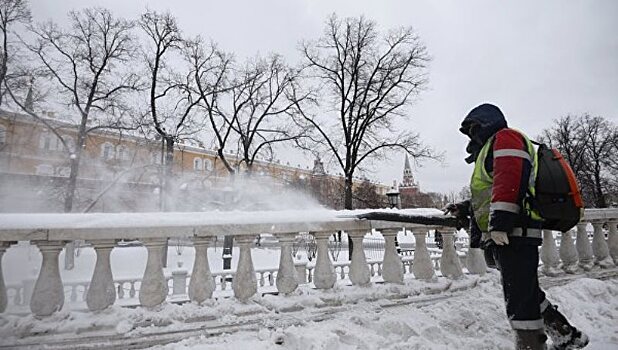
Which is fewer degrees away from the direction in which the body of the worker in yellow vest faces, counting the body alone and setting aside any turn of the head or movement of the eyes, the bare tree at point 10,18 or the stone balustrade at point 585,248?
the bare tree

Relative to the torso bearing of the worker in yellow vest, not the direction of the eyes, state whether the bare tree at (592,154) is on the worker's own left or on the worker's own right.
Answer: on the worker's own right

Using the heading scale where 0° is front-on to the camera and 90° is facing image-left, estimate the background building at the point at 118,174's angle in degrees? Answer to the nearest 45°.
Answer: approximately 315°

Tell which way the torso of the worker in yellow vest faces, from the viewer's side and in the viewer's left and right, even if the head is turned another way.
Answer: facing to the left of the viewer

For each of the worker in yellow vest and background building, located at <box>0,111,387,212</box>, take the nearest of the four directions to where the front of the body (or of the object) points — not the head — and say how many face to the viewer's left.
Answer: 1

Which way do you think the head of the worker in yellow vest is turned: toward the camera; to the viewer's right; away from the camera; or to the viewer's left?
to the viewer's left
